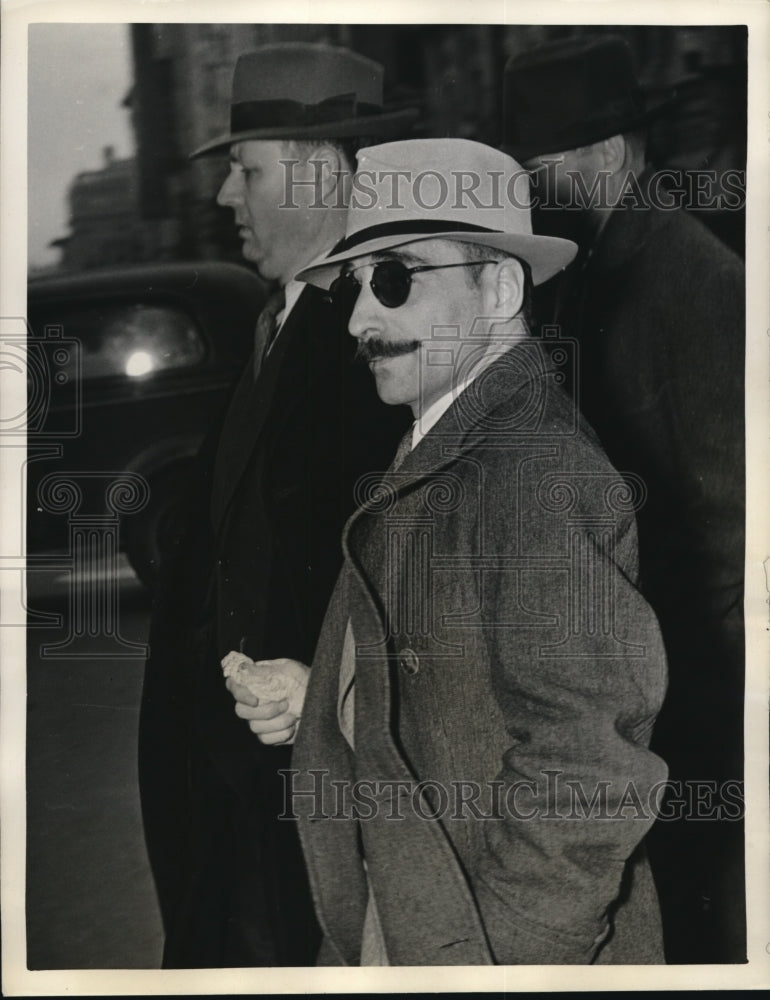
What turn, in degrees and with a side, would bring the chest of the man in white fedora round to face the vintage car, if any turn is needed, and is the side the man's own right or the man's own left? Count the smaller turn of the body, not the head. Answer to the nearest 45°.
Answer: approximately 45° to the man's own right

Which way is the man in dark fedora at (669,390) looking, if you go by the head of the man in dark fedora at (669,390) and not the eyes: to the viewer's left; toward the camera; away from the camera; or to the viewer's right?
to the viewer's left

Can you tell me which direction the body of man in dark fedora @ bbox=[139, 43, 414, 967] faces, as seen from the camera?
to the viewer's left

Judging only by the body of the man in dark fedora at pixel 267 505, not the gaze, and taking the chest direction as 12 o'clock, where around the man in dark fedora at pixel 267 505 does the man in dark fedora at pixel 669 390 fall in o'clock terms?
the man in dark fedora at pixel 669 390 is roughly at 6 o'clock from the man in dark fedora at pixel 267 505.

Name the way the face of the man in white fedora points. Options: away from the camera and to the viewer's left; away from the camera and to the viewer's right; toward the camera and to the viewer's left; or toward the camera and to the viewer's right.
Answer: toward the camera and to the viewer's left

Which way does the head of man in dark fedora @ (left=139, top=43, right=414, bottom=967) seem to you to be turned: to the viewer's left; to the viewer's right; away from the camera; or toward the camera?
to the viewer's left

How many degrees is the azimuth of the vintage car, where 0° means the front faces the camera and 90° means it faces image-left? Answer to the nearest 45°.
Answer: approximately 90°

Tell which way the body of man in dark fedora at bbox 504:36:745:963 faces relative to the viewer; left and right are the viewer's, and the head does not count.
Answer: facing to the left of the viewer

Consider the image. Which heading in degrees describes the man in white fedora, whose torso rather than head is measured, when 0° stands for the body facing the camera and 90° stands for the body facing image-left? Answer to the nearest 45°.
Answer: approximately 45°
